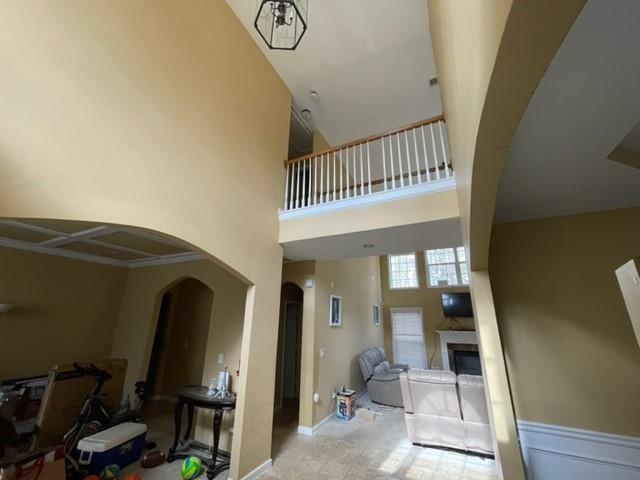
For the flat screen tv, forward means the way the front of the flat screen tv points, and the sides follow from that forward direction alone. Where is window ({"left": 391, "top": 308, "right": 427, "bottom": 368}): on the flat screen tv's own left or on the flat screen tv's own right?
on the flat screen tv's own right

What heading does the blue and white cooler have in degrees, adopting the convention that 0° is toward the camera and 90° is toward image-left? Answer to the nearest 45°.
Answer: approximately 315°

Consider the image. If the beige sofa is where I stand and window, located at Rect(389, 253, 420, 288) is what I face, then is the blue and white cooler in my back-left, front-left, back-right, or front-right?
back-left

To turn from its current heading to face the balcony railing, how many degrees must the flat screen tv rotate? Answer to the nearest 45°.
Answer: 0° — it already faces it

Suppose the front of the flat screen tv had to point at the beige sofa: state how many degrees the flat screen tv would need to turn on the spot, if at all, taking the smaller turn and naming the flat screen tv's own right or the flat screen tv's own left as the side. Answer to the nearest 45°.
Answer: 0° — it already faces it

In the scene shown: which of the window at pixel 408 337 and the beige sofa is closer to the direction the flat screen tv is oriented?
the beige sofa

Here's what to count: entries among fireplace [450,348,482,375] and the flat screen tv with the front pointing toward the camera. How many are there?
2

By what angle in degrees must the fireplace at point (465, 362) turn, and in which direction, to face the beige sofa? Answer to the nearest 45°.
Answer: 0° — it already faces it

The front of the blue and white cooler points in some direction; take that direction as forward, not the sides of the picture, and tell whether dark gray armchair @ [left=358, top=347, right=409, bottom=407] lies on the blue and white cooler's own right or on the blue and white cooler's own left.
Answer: on the blue and white cooler's own left

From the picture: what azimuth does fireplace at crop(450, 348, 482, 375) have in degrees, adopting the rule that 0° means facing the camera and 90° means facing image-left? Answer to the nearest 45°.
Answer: approximately 0°

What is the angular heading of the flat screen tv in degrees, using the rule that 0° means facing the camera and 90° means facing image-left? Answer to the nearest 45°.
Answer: approximately 0°
